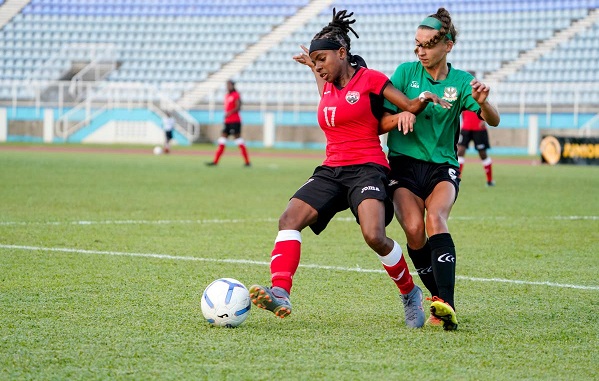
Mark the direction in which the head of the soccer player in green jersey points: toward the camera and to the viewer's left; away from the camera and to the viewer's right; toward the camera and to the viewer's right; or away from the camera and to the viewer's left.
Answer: toward the camera and to the viewer's left

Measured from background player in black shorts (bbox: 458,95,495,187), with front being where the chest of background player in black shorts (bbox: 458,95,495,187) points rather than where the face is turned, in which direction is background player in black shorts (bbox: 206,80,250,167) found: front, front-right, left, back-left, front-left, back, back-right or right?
back-right

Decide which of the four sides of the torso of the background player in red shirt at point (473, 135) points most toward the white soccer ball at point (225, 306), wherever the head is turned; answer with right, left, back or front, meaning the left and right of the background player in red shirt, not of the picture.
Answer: front

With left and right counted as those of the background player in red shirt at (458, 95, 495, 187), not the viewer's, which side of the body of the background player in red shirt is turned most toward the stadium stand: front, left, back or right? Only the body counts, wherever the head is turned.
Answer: back

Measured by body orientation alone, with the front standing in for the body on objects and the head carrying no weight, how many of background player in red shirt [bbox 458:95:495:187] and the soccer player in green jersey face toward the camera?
2

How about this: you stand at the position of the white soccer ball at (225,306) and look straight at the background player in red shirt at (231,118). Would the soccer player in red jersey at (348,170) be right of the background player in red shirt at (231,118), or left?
right

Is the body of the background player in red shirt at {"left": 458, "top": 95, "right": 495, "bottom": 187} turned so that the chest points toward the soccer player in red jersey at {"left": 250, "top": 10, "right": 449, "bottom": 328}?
yes

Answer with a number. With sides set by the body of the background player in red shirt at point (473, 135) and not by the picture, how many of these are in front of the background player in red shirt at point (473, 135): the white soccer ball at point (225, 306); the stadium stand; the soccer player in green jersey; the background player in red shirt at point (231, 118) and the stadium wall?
2

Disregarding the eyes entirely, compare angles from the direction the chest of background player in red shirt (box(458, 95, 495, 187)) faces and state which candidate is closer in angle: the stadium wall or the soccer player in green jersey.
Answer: the soccer player in green jersey

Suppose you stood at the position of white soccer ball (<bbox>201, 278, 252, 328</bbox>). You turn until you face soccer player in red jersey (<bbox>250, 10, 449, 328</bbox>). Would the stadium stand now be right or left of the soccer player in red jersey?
left

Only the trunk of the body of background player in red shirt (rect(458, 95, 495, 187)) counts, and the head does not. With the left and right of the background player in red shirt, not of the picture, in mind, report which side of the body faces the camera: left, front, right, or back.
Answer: front

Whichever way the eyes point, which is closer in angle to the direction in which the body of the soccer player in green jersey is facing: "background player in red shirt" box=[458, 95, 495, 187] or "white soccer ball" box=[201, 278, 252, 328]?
the white soccer ball

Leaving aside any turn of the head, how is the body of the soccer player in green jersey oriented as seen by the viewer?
toward the camera

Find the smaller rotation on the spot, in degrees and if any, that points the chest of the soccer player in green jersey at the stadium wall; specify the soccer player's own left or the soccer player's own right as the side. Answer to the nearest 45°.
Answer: approximately 180°

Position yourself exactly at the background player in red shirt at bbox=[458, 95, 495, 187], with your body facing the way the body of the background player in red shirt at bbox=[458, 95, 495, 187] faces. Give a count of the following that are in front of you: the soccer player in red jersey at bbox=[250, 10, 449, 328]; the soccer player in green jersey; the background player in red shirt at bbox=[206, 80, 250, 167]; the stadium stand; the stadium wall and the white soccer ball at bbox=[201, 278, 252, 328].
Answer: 3

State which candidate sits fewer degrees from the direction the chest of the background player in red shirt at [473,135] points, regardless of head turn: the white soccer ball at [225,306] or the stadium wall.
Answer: the white soccer ball

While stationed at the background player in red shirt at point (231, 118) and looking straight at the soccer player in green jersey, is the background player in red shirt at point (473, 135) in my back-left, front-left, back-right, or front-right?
front-left
